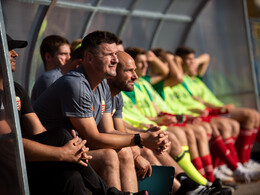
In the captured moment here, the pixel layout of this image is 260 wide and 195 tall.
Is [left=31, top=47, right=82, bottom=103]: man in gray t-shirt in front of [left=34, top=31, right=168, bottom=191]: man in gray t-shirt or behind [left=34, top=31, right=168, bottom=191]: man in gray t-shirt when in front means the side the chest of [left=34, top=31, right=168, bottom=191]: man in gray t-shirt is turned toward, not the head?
behind

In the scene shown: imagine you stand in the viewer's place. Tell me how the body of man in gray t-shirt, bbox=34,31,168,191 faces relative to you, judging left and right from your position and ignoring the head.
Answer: facing the viewer and to the right of the viewer
